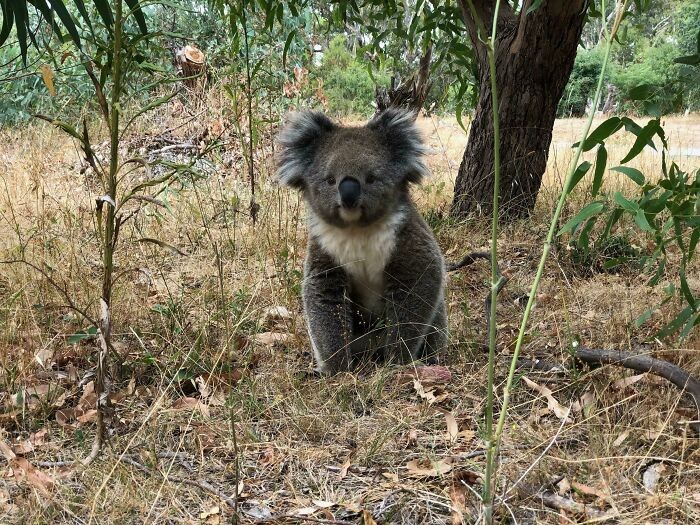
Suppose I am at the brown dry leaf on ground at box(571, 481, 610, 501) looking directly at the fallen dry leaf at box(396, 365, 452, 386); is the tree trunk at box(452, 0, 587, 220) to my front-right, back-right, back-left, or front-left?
front-right

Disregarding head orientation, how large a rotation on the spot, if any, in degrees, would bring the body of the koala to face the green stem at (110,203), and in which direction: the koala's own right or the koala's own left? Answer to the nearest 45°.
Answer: approximately 45° to the koala's own right

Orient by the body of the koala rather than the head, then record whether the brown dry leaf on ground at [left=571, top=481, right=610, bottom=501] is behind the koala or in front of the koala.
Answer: in front

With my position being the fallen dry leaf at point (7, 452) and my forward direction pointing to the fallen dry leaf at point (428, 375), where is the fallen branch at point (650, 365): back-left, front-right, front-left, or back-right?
front-right

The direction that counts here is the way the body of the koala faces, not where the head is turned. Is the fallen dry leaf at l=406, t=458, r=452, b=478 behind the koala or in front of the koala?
in front

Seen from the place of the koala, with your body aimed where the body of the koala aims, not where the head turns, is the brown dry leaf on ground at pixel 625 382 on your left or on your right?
on your left

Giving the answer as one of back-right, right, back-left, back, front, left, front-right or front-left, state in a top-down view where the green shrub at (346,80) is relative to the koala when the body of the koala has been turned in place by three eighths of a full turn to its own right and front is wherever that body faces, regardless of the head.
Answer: front-right

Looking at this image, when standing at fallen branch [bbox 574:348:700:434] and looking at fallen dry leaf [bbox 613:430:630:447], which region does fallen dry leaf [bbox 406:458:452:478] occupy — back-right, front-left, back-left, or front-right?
front-right

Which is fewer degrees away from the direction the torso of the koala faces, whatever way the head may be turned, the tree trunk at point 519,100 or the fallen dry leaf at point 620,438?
the fallen dry leaf

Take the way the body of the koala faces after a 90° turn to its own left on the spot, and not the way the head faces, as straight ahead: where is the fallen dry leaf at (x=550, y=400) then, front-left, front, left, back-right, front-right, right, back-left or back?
front-right

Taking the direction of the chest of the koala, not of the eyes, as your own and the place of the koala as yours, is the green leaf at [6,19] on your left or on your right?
on your right

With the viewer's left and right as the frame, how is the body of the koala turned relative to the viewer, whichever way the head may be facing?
facing the viewer

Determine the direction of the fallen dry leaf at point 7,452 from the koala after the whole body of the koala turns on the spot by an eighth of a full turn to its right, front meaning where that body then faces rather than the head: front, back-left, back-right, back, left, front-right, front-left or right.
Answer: front

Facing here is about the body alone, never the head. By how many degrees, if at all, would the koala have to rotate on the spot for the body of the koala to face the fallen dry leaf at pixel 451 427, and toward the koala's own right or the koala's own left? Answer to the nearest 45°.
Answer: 0° — it already faces it

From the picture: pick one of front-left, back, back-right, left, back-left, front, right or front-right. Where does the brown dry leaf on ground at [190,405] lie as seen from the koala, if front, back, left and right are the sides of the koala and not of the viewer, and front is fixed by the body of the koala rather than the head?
front-right

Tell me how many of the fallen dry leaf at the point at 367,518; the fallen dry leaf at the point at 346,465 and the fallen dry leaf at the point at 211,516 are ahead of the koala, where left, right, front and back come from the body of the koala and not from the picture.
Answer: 3
